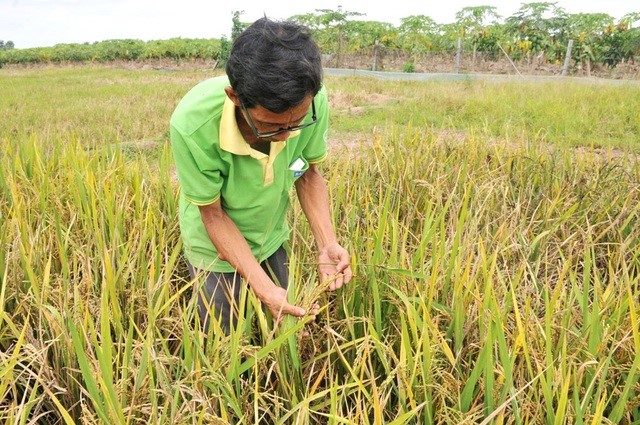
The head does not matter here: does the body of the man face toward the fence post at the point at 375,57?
no

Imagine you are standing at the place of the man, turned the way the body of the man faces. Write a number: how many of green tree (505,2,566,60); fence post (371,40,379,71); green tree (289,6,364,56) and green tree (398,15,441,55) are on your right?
0

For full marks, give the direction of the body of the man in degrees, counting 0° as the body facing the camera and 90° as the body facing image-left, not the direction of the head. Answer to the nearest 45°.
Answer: approximately 315°

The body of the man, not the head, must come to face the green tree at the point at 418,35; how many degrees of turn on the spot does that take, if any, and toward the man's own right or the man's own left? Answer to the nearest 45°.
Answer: approximately 135° to the man's own left

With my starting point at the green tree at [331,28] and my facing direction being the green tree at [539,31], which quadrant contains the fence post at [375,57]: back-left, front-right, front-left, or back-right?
front-right

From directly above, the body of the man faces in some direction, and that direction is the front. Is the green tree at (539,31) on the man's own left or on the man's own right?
on the man's own left

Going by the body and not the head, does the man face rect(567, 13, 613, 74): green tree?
no

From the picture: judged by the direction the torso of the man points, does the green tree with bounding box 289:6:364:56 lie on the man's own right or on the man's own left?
on the man's own left
